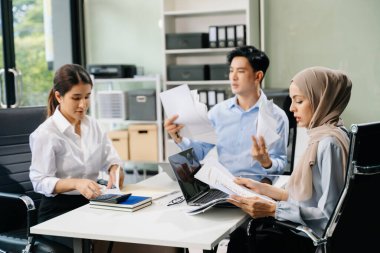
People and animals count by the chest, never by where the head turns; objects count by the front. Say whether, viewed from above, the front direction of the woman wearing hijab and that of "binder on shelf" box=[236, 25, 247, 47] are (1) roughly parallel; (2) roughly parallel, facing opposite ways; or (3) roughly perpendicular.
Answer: roughly perpendicular

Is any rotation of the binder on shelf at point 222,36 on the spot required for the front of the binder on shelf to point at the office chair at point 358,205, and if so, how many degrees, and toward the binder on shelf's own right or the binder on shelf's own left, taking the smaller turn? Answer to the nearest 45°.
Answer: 0° — it already faces it

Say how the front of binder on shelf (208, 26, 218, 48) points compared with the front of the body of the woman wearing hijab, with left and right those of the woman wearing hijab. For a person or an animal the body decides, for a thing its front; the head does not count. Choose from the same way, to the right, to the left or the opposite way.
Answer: to the left

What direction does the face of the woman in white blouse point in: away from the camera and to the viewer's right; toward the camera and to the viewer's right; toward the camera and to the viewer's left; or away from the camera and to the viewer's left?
toward the camera and to the viewer's right

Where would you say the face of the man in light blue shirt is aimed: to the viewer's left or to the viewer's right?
to the viewer's left
